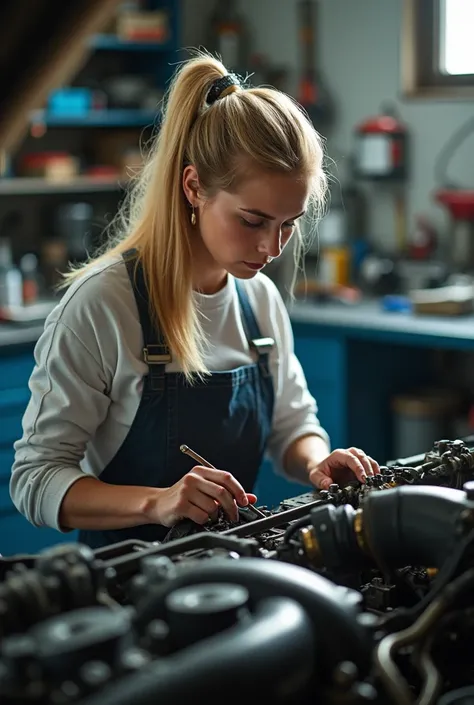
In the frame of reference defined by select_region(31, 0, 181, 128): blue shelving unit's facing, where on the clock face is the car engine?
The car engine is roughly at 12 o'clock from the blue shelving unit.

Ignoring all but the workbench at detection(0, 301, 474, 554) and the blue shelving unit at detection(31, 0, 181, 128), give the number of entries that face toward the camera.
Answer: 2

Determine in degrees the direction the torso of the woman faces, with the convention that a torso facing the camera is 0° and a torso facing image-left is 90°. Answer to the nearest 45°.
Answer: approximately 315°

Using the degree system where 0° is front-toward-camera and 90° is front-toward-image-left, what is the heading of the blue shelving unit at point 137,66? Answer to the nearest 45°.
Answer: approximately 0°

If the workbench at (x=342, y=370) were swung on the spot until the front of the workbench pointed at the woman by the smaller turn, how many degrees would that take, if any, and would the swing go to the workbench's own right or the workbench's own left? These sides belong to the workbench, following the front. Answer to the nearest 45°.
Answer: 0° — it already faces them

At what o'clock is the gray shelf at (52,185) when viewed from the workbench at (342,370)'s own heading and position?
The gray shelf is roughly at 4 o'clock from the workbench.

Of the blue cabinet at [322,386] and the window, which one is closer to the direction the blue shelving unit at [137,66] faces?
the blue cabinet

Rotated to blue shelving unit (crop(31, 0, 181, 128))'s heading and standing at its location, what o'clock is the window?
The window is roughly at 10 o'clock from the blue shelving unit.

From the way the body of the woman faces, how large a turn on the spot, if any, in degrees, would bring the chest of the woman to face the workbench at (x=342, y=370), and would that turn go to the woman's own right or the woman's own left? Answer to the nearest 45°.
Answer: approximately 135° to the woman's own left
